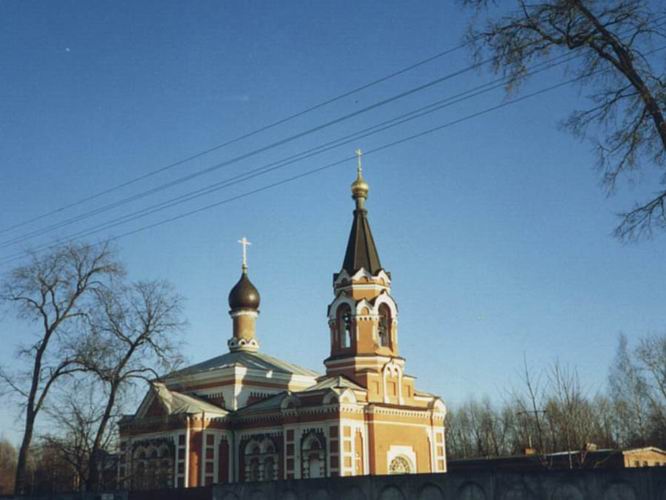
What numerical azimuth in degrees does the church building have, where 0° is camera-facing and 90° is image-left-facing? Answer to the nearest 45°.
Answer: approximately 315°
